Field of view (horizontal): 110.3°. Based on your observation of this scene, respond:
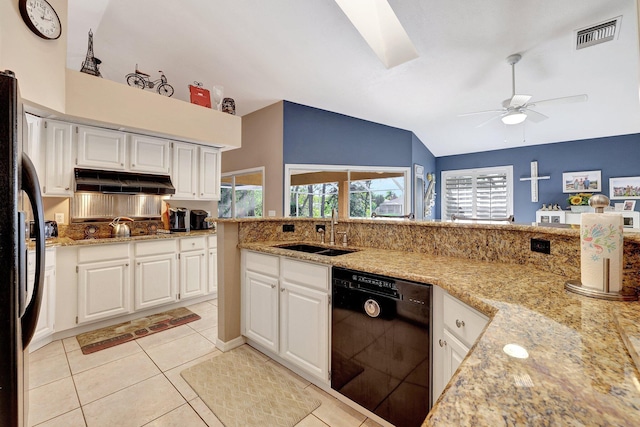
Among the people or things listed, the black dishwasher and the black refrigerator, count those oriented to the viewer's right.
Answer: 1

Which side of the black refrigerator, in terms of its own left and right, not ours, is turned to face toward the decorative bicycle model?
left

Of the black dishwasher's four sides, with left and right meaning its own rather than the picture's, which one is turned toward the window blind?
back

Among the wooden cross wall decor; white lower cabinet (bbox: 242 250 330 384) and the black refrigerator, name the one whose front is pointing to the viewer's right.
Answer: the black refrigerator

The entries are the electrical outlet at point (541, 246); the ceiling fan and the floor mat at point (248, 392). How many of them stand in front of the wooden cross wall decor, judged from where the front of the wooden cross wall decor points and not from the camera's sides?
3

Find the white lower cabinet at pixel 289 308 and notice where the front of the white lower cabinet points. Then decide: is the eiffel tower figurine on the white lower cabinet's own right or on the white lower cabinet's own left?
on the white lower cabinet's own right

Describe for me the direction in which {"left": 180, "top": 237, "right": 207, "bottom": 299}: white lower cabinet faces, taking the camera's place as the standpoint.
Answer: facing the viewer and to the right of the viewer

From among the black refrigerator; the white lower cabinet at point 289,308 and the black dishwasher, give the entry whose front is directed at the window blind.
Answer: the black refrigerator

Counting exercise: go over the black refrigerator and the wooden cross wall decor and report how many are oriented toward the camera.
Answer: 1

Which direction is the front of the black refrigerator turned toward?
to the viewer's right

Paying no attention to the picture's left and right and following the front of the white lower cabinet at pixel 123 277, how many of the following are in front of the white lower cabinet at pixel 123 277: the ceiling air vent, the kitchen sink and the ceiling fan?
3

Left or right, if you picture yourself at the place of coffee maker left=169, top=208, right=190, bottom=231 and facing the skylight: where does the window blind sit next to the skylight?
left

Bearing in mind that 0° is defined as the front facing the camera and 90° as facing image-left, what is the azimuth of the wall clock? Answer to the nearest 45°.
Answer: approximately 315°
